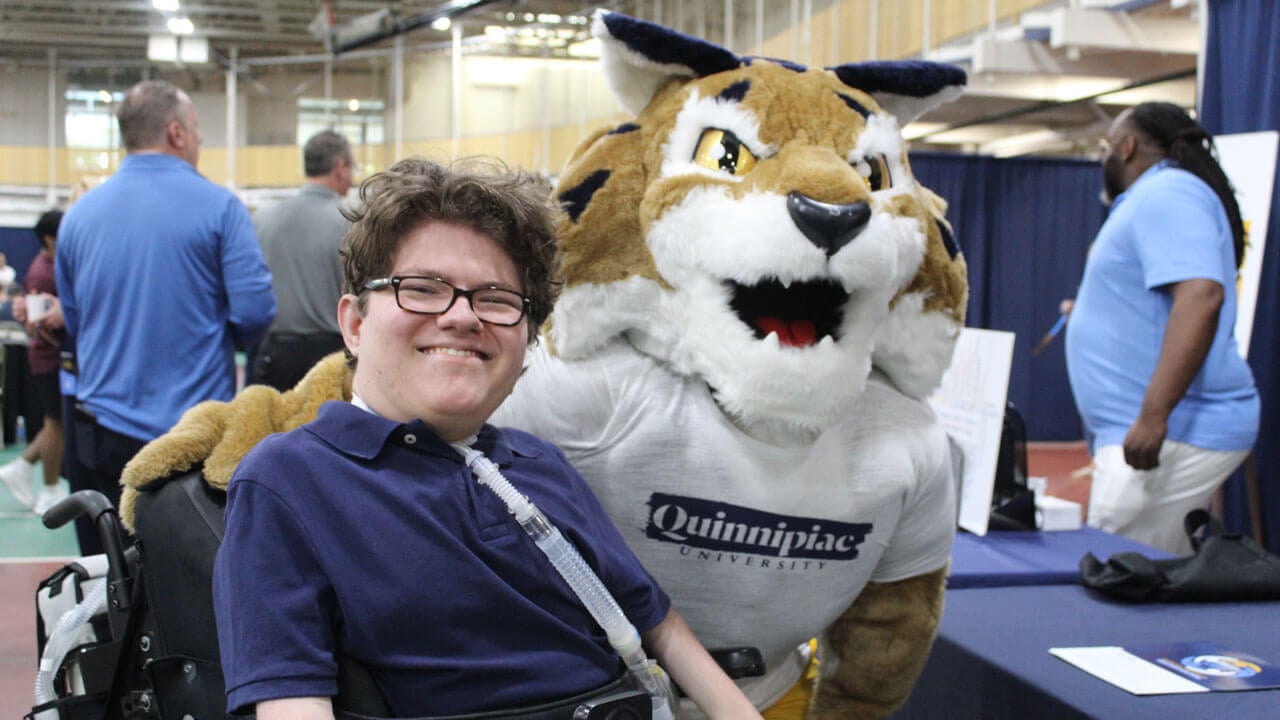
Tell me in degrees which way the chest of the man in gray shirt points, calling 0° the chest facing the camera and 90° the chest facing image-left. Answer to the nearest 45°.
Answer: approximately 225°

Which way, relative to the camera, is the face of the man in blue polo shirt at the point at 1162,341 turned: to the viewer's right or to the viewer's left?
to the viewer's left

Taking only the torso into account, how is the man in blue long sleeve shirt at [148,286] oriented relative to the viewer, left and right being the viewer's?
facing away from the viewer and to the right of the viewer

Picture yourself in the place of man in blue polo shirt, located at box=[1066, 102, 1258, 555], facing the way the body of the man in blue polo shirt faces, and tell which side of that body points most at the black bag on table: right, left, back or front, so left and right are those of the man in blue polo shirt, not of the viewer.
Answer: left

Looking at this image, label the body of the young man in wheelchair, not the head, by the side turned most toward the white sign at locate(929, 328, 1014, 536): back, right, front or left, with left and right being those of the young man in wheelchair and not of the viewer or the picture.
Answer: left

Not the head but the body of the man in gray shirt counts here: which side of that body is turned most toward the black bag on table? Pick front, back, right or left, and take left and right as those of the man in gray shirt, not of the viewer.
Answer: right

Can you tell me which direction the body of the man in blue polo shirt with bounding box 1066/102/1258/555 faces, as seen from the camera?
to the viewer's left
